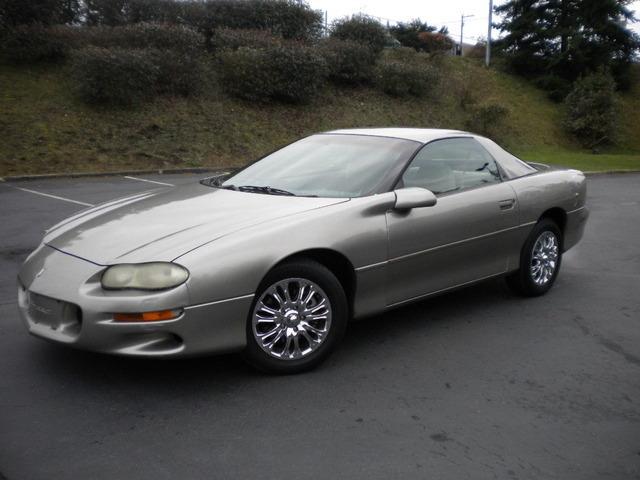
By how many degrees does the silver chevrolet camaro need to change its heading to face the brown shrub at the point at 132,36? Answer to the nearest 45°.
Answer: approximately 135° to its right

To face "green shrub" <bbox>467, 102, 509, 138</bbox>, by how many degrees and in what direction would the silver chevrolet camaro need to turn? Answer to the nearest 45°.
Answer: approximately 135° to its right

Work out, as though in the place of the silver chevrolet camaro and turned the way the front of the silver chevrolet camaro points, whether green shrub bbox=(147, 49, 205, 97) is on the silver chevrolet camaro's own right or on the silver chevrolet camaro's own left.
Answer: on the silver chevrolet camaro's own right

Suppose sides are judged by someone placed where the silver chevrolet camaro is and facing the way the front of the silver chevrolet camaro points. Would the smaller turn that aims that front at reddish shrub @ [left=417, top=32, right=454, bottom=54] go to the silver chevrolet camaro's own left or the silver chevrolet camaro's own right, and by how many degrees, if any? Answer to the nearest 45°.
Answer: approximately 135° to the silver chevrolet camaro's own right

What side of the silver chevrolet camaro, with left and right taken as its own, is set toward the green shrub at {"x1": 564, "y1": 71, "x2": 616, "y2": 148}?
back

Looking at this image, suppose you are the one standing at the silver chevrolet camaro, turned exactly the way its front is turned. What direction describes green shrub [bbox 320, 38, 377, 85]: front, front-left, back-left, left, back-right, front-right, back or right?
back-right

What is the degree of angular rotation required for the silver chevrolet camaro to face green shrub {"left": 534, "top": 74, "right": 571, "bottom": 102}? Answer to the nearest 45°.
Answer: approximately 180°

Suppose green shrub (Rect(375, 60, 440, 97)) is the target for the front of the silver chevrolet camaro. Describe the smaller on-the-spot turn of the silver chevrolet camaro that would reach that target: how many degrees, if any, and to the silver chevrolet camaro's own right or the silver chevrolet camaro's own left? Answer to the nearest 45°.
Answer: approximately 135° to the silver chevrolet camaro's own right

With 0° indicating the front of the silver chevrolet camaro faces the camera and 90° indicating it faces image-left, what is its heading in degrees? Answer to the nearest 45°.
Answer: approximately 45°

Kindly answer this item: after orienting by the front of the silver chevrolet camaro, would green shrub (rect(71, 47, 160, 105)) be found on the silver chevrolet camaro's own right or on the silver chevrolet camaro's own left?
on the silver chevrolet camaro's own right

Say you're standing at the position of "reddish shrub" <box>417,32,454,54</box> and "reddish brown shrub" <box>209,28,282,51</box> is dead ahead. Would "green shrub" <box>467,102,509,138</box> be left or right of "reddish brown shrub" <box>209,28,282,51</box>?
left

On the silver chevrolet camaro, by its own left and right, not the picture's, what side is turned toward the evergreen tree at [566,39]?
back

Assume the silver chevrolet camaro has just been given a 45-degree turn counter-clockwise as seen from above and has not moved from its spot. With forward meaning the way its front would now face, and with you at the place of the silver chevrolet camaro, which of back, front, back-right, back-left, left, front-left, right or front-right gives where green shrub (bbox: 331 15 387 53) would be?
back

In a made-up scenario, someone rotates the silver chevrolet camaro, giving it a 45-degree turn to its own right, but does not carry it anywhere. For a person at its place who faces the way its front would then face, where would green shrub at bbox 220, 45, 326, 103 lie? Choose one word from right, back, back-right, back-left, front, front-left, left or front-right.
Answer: right
